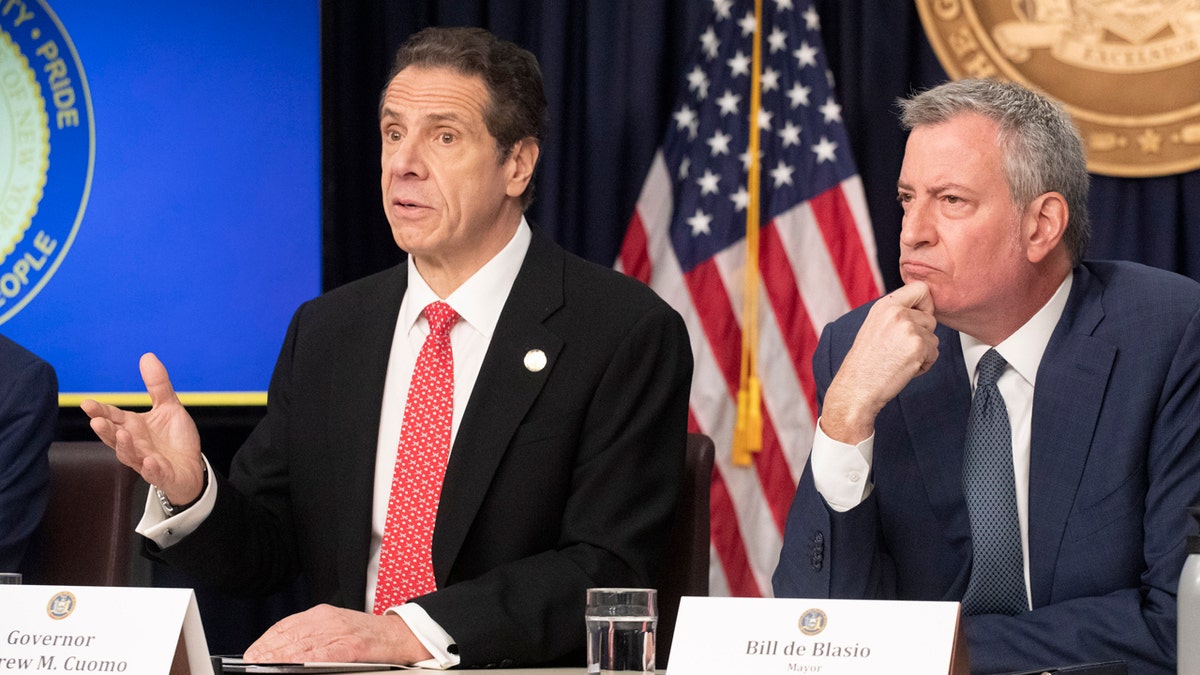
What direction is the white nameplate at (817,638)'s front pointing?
toward the camera

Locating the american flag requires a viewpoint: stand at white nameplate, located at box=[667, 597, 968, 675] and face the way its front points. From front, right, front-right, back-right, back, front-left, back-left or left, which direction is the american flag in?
back

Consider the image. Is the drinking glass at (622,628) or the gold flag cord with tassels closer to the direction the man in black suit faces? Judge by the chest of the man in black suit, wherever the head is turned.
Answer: the drinking glass

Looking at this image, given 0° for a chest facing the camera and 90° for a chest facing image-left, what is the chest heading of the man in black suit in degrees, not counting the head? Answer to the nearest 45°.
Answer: approximately 45°

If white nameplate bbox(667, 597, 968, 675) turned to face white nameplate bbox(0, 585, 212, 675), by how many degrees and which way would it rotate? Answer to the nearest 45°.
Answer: approximately 90° to its right

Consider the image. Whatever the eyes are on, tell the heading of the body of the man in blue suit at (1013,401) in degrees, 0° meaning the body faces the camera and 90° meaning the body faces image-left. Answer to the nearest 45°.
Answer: approximately 45°

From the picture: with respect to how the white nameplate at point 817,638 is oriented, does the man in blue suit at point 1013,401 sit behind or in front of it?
behind

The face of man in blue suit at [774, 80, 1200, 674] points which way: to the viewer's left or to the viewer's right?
to the viewer's left

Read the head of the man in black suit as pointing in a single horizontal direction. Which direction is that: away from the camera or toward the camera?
toward the camera

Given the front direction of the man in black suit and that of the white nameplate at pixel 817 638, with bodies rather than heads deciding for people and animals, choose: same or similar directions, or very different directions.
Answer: same or similar directions

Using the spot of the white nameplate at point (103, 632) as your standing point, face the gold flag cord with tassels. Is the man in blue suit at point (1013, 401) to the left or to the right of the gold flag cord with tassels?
right

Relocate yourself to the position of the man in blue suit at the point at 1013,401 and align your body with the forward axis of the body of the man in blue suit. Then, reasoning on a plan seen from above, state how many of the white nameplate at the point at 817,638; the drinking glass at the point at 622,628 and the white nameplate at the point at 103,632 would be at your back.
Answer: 0

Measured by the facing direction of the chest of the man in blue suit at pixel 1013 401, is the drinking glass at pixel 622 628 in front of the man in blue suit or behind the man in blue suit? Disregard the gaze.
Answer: in front

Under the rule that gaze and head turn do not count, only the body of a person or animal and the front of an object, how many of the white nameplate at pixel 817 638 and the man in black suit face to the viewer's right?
0

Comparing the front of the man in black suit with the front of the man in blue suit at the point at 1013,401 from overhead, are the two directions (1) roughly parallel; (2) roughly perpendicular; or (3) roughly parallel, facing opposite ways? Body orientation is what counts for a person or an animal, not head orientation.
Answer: roughly parallel

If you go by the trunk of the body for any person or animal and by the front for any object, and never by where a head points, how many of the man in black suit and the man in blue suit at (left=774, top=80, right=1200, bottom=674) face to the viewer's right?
0

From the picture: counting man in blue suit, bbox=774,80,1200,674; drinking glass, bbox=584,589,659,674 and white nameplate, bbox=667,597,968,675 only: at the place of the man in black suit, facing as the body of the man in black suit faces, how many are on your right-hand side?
0

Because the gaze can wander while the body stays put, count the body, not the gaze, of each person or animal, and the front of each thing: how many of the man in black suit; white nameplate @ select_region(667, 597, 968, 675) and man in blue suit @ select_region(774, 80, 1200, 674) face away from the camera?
0
